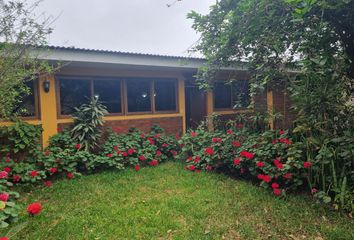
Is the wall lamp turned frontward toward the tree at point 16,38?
yes

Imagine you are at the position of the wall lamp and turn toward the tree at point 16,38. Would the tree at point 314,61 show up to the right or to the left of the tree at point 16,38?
left

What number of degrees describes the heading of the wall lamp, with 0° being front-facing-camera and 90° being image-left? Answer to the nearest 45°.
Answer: approximately 0°

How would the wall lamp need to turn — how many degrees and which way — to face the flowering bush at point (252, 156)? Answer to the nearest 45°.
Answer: approximately 45° to its left

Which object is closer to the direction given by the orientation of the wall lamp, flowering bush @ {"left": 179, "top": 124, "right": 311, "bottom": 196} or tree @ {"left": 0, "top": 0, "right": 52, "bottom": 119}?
the tree

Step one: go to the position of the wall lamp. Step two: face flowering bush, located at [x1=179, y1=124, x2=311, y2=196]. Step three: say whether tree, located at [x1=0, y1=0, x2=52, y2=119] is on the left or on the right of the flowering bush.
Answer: right
